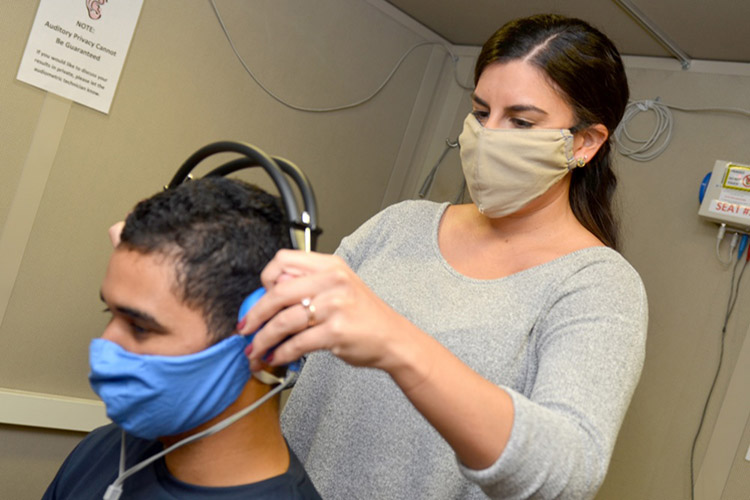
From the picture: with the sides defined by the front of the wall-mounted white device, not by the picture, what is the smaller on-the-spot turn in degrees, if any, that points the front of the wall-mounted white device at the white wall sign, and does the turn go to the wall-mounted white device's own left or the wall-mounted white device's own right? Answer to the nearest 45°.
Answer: approximately 45° to the wall-mounted white device's own right

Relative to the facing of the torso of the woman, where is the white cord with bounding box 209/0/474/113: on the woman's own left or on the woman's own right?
on the woman's own right

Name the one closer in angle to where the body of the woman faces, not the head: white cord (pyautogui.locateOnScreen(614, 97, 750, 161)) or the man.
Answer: the man

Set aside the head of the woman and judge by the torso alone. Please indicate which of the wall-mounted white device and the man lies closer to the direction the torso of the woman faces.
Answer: the man

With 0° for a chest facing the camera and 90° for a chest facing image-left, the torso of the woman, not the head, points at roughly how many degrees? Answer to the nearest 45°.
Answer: approximately 45°

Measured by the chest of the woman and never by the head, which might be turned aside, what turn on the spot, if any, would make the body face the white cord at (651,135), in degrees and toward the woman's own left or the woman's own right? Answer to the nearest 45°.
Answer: approximately 135° to the woman's own right

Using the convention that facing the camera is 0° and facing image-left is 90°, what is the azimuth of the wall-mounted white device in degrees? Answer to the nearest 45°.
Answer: approximately 0°
